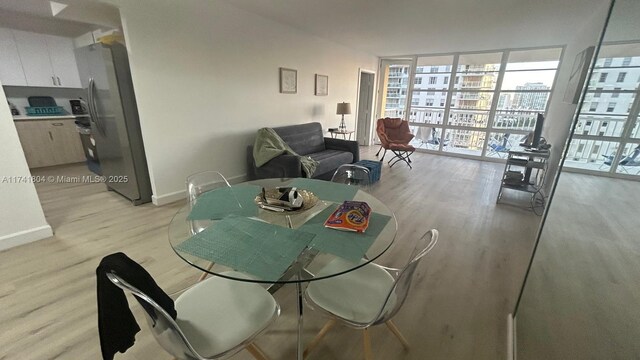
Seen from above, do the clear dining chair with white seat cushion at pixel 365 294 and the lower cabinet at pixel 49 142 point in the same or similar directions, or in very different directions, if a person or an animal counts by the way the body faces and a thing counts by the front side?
very different directions

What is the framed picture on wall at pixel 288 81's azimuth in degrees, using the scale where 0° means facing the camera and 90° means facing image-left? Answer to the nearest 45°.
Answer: approximately 315°

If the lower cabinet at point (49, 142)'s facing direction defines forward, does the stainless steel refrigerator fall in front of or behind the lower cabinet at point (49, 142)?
in front

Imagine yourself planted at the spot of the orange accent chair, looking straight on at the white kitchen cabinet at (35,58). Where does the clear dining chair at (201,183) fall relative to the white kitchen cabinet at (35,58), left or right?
left

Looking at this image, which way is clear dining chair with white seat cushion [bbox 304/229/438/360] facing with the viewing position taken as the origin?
facing away from the viewer and to the left of the viewer

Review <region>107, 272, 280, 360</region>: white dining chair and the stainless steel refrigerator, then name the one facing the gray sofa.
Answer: the white dining chair

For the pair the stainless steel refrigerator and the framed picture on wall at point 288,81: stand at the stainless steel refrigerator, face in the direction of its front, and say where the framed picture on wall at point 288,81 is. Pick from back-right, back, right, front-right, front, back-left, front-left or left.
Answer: back-left

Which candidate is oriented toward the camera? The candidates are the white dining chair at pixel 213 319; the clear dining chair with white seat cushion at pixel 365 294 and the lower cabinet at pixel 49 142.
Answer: the lower cabinet

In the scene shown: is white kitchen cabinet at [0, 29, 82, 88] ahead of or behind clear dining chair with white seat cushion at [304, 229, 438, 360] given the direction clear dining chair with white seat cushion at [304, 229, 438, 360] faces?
ahead

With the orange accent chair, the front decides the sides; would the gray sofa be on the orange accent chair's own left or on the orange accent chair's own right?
on the orange accent chair's own right

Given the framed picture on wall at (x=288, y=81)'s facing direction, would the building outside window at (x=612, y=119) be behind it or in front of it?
in front

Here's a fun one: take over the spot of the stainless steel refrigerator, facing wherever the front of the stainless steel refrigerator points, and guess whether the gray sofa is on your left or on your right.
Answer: on your left

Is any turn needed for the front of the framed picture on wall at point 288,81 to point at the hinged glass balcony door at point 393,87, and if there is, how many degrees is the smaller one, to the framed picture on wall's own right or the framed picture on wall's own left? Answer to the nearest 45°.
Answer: approximately 90° to the framed picture on wall's own left

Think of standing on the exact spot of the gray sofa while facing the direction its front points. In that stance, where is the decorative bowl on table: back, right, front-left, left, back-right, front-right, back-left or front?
front-right

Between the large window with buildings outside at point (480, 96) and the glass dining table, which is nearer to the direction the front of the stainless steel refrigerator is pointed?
the glass dining table

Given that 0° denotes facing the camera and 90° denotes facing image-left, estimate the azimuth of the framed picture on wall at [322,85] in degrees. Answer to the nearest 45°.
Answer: approximately 315°
